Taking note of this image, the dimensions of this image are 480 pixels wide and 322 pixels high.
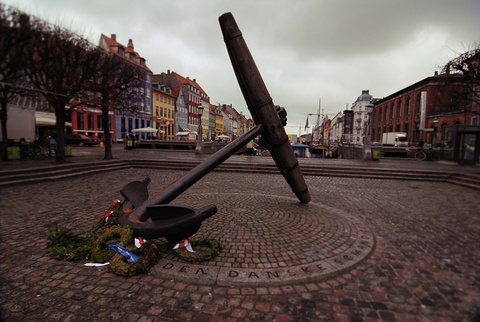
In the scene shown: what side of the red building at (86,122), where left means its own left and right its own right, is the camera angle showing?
front

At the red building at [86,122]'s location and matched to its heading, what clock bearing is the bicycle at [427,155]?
The bicycle is roughly at 11 o'clock from the red building.

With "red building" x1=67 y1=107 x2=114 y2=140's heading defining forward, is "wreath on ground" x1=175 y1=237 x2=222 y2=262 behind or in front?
in front

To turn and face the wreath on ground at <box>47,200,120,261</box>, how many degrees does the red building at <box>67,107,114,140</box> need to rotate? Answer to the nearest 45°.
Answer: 0° — it already faces it

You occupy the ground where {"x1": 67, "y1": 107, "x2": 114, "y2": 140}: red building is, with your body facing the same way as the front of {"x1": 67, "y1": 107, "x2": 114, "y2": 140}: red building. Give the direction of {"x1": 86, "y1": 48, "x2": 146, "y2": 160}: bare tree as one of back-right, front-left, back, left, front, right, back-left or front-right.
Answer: front

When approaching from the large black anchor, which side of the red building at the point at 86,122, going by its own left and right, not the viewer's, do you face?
front

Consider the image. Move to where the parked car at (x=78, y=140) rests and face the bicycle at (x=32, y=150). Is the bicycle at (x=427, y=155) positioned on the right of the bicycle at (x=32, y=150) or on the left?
left

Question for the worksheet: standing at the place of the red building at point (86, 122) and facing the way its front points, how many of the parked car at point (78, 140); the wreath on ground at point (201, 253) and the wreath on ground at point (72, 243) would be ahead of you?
3

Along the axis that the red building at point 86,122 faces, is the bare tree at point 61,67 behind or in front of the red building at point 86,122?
in front

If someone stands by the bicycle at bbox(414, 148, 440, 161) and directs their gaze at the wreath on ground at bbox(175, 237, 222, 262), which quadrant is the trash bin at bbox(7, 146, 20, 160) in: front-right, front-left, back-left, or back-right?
front-right
